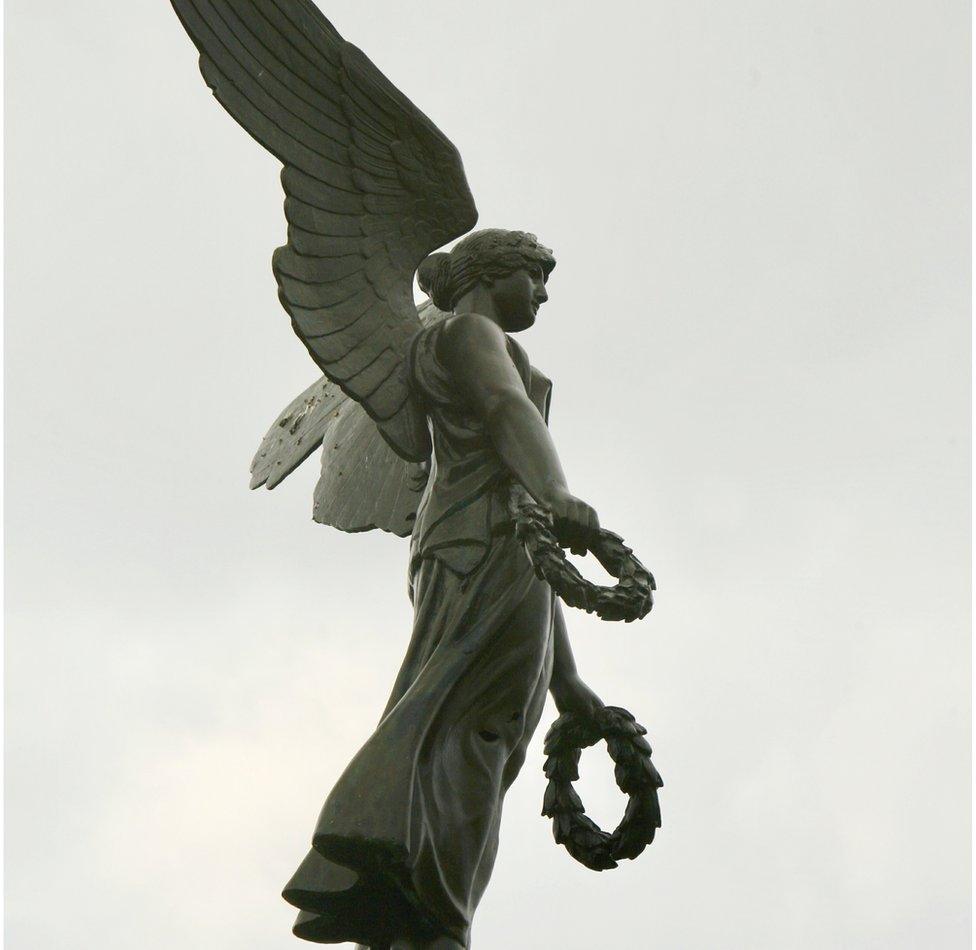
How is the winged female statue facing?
to the viewer's right
